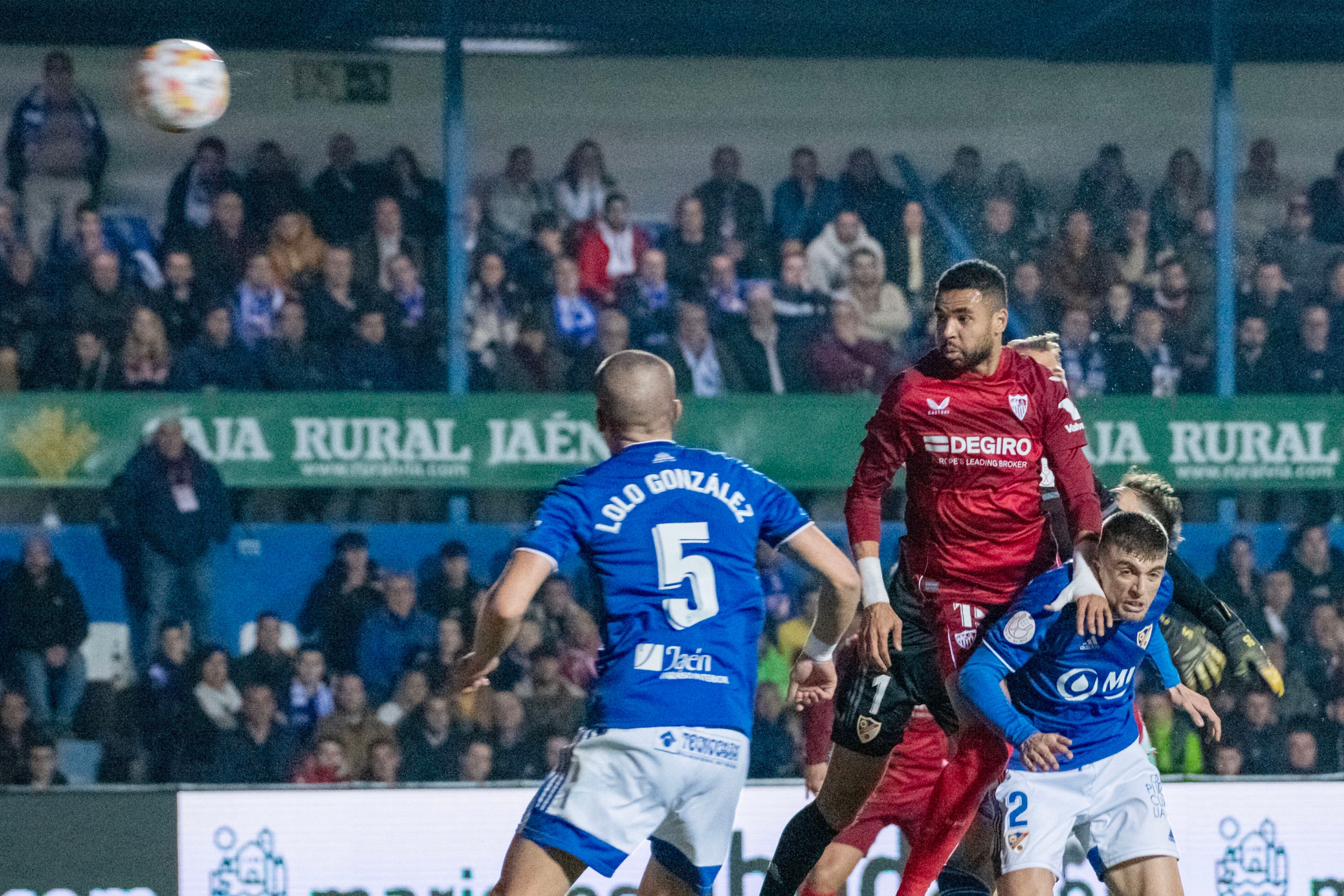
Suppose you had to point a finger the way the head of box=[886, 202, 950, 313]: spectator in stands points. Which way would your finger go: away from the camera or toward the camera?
toward the camera

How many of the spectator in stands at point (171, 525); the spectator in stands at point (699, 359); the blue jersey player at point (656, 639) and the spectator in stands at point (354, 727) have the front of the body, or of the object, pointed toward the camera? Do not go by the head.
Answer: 3

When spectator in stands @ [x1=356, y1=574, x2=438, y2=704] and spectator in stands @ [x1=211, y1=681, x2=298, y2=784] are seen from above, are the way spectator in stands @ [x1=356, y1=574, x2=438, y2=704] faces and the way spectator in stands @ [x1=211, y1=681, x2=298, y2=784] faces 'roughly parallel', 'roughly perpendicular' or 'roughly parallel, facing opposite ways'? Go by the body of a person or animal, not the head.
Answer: roughly parallel

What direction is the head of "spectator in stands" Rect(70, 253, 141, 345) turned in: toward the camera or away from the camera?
toward the camera

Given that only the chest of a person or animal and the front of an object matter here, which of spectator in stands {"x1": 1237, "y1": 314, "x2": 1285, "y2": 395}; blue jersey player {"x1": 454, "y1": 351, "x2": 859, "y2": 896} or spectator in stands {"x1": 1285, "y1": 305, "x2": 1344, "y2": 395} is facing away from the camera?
the blue jersey player

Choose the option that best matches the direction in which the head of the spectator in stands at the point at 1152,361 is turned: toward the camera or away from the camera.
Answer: toward the camera

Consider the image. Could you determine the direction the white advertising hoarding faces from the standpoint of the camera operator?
facing the viewer

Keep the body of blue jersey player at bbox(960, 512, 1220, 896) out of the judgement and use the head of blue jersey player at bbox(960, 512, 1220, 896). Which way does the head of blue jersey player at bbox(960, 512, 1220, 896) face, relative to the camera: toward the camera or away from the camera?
toward the camera

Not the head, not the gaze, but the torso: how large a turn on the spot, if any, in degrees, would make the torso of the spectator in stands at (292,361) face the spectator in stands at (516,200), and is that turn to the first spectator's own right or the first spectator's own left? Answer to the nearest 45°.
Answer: approximately 135° to the first spectator's own left

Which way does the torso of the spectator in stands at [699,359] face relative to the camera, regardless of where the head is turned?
toward the camera

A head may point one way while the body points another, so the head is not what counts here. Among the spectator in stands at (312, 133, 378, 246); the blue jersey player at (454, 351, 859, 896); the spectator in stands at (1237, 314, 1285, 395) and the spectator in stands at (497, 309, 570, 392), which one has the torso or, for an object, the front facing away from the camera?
the blue jersey player

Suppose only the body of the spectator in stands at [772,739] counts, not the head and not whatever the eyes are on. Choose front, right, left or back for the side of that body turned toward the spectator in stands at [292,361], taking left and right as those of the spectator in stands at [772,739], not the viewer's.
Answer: right

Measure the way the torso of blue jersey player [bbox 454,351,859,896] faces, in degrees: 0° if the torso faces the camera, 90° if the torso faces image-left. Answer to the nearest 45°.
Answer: approximately 180°

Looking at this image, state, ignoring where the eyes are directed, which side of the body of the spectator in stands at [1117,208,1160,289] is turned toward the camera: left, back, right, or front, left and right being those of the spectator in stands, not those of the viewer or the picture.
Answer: front

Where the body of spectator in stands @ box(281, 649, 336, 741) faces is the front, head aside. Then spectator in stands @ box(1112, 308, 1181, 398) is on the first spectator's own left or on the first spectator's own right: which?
on the first spectator's own left
